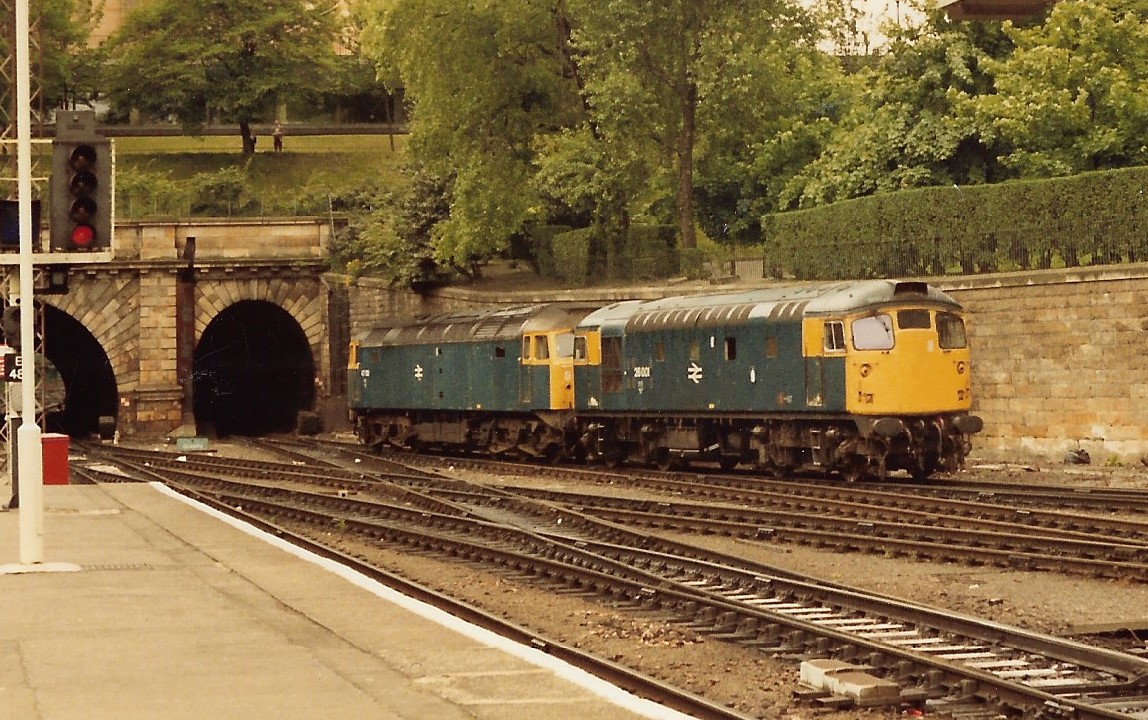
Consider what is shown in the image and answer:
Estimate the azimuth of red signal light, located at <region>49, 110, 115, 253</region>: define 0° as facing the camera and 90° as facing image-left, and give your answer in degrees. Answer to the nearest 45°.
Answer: approximately 0°

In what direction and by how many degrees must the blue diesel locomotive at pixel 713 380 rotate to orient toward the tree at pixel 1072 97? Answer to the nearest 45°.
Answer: approximately 90° to its left

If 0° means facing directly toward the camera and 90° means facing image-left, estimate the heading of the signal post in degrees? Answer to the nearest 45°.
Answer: approximately 0°

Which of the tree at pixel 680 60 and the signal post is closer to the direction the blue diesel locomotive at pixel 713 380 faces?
the signal post

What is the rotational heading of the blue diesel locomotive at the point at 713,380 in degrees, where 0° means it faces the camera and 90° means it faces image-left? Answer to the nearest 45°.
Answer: approximately 315°

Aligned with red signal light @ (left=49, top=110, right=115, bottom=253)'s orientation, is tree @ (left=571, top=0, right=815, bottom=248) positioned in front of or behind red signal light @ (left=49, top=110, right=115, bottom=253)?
behind

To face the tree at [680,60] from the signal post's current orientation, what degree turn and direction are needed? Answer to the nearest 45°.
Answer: approximately 135° to its left

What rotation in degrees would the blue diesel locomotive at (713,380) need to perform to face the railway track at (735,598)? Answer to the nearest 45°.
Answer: approximately 45° to its right
